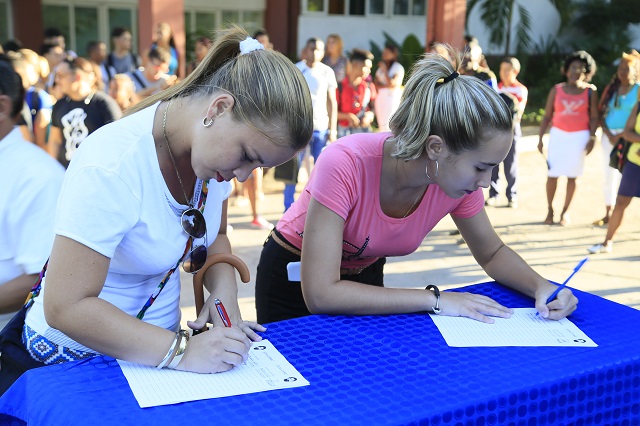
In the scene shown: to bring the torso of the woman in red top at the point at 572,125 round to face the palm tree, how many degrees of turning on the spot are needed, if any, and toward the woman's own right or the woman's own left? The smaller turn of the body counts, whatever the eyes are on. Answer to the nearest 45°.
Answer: approximately 180°

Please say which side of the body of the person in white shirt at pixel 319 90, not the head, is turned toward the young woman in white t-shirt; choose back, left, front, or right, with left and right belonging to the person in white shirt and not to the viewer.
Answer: front

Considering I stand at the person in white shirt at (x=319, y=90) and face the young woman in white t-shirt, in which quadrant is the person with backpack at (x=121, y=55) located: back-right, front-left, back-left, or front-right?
back-right

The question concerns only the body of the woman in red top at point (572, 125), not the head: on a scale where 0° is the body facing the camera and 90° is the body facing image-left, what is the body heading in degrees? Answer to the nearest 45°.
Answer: approximately 0°

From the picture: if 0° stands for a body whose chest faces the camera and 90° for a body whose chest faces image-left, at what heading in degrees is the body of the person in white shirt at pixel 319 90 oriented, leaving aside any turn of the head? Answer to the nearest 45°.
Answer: approximately 0°

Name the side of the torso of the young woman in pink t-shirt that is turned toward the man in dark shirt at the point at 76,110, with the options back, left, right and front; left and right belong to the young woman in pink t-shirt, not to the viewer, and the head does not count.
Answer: back

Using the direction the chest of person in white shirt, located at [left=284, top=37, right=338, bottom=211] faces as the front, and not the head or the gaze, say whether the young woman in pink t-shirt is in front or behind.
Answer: in front

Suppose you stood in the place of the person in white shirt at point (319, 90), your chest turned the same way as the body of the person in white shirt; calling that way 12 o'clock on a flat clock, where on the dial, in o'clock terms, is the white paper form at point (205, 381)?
The white paper form is roughly at 12 o'clock from the person in white shirt.

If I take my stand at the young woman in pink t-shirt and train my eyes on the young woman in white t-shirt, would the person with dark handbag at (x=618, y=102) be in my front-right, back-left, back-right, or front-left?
back-right

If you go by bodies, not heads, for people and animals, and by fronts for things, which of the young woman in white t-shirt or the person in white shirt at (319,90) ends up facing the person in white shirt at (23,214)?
the person in white shirt at (319,90)

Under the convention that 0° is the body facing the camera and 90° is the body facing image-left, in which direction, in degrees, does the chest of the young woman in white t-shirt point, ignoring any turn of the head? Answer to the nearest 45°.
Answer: approximately 315°

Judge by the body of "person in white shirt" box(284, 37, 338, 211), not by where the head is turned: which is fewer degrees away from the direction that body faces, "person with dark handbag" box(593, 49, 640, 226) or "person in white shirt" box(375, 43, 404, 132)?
the person with dark handbag

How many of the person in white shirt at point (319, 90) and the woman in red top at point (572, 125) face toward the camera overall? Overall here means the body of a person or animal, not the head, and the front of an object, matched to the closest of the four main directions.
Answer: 2

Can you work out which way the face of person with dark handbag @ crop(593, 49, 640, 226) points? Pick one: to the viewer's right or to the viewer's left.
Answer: to the viewer's left

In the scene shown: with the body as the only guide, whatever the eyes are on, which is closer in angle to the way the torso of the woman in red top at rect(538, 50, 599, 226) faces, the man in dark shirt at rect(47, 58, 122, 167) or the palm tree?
the man in dark shirt
